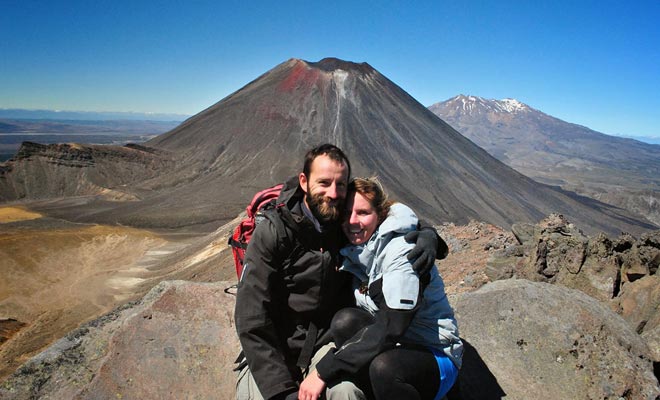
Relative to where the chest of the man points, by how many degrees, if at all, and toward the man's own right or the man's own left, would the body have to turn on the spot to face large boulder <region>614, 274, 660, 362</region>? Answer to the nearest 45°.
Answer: approximately 90° to the man's own left

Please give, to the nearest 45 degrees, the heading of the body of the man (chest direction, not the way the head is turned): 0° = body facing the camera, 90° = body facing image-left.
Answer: approximately 315°

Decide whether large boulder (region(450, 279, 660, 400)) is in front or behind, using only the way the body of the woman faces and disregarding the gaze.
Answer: behind

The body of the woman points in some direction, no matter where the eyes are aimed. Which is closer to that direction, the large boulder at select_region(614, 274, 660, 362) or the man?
the man

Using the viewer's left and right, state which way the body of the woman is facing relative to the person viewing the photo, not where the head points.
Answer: facing the viewer and to the left of the viewer

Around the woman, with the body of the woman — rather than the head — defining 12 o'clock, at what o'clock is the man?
The man is roughly at 2 o'clock from the woman.

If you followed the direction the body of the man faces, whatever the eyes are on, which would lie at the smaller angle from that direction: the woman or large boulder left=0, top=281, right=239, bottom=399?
the woman

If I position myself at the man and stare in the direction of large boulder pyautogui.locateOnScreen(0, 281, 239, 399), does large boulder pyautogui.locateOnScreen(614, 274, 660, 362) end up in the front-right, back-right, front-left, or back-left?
back-right

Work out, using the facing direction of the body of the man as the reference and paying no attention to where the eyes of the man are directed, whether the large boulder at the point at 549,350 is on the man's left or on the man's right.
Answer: on the man's left

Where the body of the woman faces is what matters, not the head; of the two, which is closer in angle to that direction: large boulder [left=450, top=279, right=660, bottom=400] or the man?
the man

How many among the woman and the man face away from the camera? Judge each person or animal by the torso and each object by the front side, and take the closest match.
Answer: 0

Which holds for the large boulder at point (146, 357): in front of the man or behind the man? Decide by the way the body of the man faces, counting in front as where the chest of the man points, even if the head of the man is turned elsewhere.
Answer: behind
